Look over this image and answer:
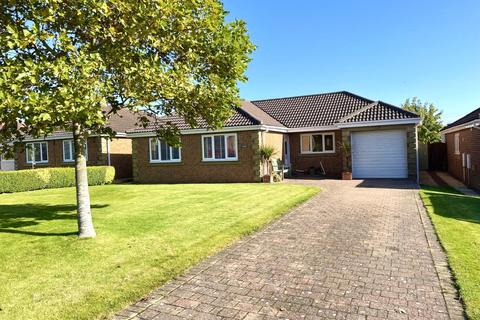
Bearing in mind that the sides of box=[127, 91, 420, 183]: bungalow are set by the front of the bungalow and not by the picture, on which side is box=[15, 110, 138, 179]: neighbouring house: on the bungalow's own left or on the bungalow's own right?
on the bungalow's own right

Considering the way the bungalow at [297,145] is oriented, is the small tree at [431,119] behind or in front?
behind

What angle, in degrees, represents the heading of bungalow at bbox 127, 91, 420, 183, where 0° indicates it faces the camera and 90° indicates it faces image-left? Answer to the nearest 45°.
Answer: approximately 0°

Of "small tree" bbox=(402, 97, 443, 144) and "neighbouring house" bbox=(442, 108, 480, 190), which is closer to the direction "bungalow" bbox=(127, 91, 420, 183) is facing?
the neighbouring house

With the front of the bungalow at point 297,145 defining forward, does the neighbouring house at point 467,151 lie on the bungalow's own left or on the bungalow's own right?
on the bungalow's own left
